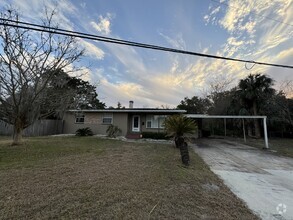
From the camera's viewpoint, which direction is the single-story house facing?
toward the camera

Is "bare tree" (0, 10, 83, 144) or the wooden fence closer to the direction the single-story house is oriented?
the bare tree

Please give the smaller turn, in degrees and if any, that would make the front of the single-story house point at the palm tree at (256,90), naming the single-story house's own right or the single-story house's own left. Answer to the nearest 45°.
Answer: approximately 90° to the single-story house's own left

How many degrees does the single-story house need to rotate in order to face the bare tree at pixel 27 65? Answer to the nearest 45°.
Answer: approximately 45° to its right

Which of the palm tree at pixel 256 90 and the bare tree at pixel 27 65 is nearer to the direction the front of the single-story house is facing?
the bare tree

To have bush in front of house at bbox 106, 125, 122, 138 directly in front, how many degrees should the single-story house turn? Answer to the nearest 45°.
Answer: approximately 45° to its right

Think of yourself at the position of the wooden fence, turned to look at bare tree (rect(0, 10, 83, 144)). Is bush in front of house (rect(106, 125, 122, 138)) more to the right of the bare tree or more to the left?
left

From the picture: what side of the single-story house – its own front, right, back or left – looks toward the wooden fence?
right

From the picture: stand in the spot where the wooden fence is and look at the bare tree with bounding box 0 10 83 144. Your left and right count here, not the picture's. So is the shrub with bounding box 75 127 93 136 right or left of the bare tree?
left
